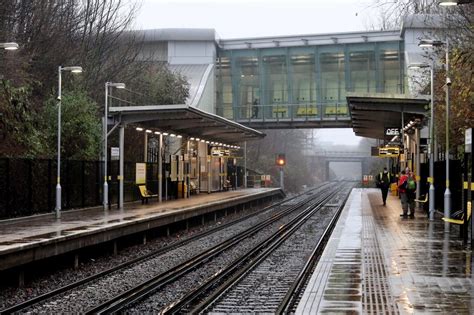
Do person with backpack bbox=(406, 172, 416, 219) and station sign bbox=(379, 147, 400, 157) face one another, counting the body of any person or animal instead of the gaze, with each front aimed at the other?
yes

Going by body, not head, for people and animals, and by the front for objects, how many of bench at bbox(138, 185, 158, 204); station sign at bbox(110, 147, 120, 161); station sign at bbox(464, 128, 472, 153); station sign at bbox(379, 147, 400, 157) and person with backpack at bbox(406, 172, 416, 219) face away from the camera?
1

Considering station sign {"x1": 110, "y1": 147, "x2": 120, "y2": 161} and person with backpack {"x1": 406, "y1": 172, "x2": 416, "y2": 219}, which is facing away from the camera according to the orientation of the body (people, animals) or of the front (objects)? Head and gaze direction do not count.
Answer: the person with backpack

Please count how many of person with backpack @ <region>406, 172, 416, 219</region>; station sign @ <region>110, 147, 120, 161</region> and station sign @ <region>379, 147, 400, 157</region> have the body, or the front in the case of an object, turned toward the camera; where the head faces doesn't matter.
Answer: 2

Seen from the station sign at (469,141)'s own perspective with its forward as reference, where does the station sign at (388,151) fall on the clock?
the station sign at (388,151) is roughly at 4 o'clock from the station sign at (469,141).

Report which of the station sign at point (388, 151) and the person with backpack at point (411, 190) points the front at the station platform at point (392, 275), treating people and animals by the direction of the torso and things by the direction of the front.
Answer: the station sign

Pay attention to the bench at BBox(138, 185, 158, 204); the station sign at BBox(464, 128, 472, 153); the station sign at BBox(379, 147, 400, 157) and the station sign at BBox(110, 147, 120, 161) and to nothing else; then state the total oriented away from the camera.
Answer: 0

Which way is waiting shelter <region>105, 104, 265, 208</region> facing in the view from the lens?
facing the viewer and to the right of the viewer

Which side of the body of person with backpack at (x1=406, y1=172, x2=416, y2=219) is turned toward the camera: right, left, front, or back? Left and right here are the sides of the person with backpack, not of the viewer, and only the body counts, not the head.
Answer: back

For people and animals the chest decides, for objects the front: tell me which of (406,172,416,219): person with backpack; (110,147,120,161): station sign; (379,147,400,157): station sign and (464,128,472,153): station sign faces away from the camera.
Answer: the person with backpack

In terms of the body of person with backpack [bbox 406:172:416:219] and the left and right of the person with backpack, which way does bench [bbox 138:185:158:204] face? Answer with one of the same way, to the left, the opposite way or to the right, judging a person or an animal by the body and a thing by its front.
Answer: to the right

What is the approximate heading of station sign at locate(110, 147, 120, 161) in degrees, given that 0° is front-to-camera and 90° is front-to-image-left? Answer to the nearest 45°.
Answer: approximately 0°

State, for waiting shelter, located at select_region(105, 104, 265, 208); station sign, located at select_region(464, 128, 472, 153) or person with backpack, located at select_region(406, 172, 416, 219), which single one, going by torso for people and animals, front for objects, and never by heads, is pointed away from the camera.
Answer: the person with backpack

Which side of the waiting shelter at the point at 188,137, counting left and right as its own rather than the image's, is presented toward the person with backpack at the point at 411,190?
front

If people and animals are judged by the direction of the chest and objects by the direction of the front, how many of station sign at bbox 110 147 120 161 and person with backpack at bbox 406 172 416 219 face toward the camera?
1

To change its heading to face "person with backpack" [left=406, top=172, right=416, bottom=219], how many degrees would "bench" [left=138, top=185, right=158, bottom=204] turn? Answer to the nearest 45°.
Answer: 0° — it already faces them

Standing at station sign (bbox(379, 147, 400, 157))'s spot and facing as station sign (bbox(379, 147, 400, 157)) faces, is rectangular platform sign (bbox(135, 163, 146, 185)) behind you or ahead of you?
ahead

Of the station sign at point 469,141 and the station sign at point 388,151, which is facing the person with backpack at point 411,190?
the station sign at point 388,151

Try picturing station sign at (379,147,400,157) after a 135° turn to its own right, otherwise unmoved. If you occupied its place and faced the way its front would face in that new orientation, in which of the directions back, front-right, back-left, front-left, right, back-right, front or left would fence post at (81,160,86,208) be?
left
